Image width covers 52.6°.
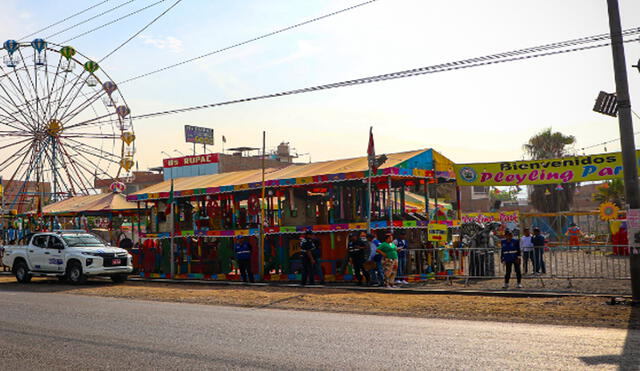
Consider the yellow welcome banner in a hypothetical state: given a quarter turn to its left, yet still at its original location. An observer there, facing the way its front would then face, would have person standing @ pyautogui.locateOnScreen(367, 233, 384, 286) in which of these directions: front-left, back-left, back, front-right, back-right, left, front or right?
back-right

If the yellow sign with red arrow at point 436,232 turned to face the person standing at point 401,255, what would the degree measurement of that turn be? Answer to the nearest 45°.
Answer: approximately 90° to its right

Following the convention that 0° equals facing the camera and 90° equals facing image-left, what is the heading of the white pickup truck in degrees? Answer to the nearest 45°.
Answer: approximately 315°

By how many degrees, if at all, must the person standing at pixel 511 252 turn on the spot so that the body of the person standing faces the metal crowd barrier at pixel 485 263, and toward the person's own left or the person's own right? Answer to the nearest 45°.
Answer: approximately 180°

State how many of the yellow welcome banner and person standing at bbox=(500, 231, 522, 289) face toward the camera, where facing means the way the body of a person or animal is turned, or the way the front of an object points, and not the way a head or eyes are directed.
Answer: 2

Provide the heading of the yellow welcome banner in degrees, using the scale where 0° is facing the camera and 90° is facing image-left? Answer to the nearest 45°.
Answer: approximately 0°

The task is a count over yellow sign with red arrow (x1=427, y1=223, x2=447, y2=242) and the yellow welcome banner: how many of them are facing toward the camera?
2

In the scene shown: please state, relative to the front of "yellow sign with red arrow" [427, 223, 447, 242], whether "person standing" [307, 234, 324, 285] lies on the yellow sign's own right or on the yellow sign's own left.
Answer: on the yellow sign's own right

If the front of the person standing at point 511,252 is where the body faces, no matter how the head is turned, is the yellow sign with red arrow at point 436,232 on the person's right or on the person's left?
on the person's right

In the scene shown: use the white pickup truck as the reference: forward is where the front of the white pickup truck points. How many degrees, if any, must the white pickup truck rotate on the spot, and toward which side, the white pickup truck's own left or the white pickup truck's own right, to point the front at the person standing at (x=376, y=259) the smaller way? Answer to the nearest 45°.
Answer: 0° — it already faces them

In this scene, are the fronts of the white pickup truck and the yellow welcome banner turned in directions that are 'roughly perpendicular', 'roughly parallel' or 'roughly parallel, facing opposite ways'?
roughly perpendicular
